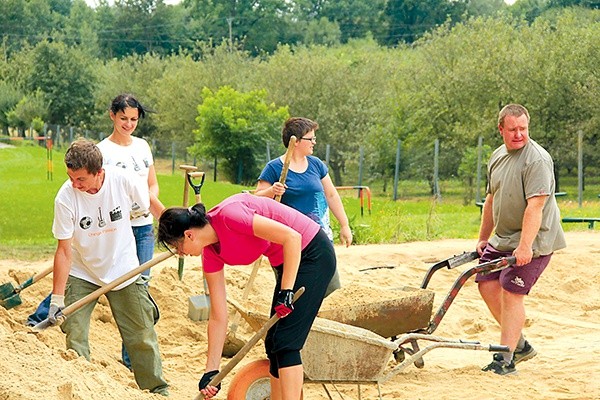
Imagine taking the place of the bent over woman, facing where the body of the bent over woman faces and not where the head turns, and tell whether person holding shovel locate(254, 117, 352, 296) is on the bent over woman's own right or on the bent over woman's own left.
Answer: on the bent over woman's own right

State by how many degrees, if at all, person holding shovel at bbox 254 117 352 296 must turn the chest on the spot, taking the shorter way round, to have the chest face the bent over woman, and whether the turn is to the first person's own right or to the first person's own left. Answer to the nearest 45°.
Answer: approximately 45° to the first person's own right

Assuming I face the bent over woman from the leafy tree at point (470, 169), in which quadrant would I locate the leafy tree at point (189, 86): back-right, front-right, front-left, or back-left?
back-right

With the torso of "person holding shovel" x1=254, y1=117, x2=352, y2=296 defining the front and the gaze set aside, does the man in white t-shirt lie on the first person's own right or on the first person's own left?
on the first person's own right

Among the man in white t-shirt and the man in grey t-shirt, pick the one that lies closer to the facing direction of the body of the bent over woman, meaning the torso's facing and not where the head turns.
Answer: the man in white t-shirt

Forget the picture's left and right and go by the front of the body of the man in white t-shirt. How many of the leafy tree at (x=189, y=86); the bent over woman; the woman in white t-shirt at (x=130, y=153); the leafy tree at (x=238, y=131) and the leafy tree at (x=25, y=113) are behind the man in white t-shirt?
4

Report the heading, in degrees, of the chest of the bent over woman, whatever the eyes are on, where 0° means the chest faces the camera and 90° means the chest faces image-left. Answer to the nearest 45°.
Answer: approximately 90°

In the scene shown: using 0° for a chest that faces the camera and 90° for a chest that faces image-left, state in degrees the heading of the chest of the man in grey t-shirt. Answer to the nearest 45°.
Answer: approximately 45°

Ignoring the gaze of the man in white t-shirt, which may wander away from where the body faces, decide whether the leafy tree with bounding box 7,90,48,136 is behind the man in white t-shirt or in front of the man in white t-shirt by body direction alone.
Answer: behind

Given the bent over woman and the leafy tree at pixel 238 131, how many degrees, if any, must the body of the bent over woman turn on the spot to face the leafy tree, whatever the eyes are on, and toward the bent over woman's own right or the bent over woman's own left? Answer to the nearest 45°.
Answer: approximately 90° to the bent over woman's own right

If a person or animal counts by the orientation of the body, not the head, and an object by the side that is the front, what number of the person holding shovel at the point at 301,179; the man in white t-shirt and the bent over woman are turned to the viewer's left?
1
